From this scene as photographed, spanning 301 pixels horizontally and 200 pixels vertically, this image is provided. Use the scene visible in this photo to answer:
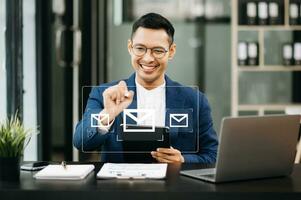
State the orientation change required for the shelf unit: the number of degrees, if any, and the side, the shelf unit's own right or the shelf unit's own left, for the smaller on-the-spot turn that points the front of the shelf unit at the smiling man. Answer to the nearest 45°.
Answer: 0° — it already faces them

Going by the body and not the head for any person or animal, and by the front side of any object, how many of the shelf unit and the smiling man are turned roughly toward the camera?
2

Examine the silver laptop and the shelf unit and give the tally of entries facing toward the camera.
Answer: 1

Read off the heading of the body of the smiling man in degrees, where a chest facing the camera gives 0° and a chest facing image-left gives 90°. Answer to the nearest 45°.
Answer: approximately 0°

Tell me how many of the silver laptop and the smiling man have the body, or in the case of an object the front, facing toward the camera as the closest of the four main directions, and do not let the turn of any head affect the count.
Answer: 1

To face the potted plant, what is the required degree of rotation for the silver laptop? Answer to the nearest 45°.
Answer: approximately 45° to its left

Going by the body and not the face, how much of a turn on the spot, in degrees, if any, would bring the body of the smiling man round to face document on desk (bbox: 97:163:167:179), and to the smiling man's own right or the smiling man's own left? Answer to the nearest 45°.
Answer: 0° — they already face it

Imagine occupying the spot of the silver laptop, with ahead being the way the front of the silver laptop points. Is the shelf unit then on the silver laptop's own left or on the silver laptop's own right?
on the silver laptop's own right
